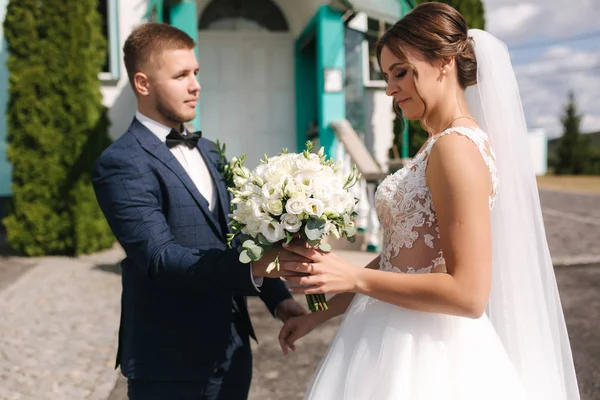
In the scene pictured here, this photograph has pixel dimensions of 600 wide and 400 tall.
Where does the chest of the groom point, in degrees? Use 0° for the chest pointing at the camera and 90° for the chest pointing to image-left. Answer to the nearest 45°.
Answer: approximately 315°

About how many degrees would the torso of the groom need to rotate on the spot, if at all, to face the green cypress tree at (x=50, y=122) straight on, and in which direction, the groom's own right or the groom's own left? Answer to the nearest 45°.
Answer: approximately 135° to the groom's own left

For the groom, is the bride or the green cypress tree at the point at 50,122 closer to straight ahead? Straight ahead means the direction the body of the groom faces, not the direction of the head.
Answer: the bride

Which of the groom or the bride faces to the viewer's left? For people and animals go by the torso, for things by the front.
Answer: the bride

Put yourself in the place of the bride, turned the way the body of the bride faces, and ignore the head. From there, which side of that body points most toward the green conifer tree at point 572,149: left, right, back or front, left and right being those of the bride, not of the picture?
right

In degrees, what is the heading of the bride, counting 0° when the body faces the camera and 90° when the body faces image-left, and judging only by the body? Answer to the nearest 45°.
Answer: approximately 90°

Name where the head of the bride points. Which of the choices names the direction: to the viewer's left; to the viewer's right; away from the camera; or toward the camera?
to the viewer's left

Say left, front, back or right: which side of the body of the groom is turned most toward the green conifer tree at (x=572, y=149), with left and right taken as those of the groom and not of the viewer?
left

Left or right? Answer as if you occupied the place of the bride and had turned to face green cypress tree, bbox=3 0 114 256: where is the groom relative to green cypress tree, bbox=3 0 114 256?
left

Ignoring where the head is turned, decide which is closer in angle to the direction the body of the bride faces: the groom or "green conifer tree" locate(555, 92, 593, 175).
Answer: the groom

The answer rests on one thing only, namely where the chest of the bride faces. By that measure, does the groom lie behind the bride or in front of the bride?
in front

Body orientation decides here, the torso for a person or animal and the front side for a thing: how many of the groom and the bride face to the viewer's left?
1

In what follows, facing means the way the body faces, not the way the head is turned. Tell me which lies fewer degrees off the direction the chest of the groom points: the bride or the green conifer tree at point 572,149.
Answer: the bride
